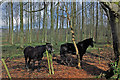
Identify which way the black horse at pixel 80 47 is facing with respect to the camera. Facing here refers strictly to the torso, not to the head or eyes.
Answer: to the viewer's right
